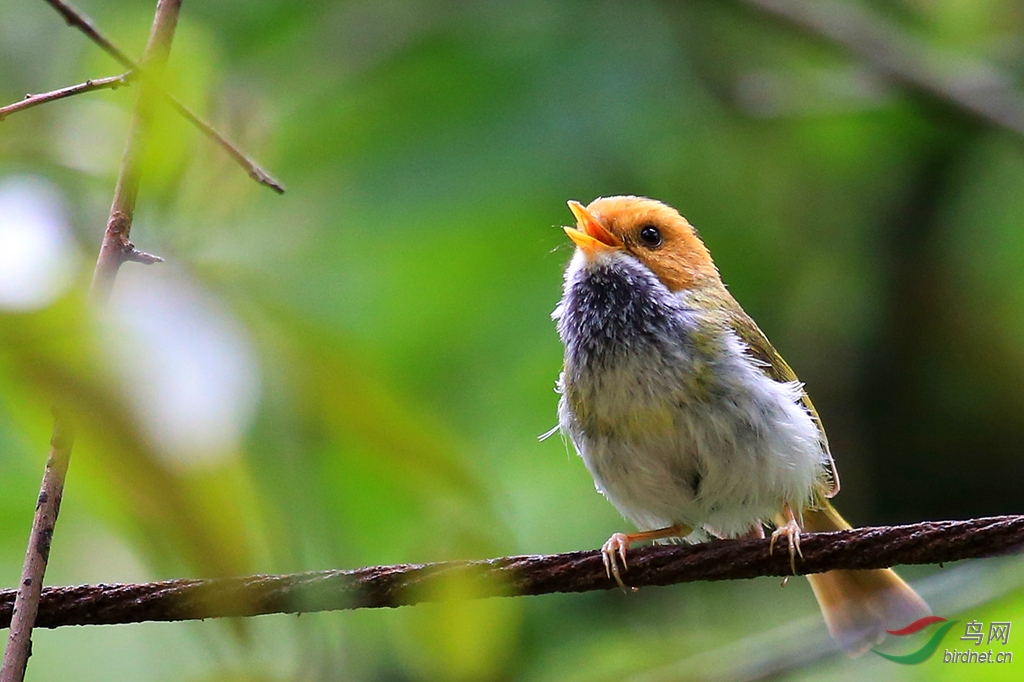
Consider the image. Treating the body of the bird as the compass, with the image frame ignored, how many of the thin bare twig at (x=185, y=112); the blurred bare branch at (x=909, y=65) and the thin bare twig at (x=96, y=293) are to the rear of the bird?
1

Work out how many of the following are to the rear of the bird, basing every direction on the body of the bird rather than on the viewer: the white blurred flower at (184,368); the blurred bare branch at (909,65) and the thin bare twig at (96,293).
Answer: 1

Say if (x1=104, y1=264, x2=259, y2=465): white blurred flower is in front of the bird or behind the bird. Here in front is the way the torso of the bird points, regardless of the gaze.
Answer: in front

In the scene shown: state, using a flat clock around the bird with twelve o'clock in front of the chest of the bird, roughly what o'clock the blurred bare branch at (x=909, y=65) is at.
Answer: The blurred bare branch is roughly at 6 o'clock from the bird.

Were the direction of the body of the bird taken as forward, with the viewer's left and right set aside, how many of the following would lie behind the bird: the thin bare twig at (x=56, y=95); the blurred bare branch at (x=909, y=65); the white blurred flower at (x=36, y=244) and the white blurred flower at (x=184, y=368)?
1

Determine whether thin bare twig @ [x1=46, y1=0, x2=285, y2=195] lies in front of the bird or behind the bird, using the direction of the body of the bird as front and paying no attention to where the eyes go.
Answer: in front

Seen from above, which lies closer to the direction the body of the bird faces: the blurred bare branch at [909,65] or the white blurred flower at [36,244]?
the white blurred flower

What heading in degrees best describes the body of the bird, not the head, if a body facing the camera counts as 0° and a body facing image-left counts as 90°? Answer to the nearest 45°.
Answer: approximately 45°

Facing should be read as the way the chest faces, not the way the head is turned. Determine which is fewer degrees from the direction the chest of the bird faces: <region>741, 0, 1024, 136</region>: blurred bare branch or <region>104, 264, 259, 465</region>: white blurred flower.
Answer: the white blurred flower
